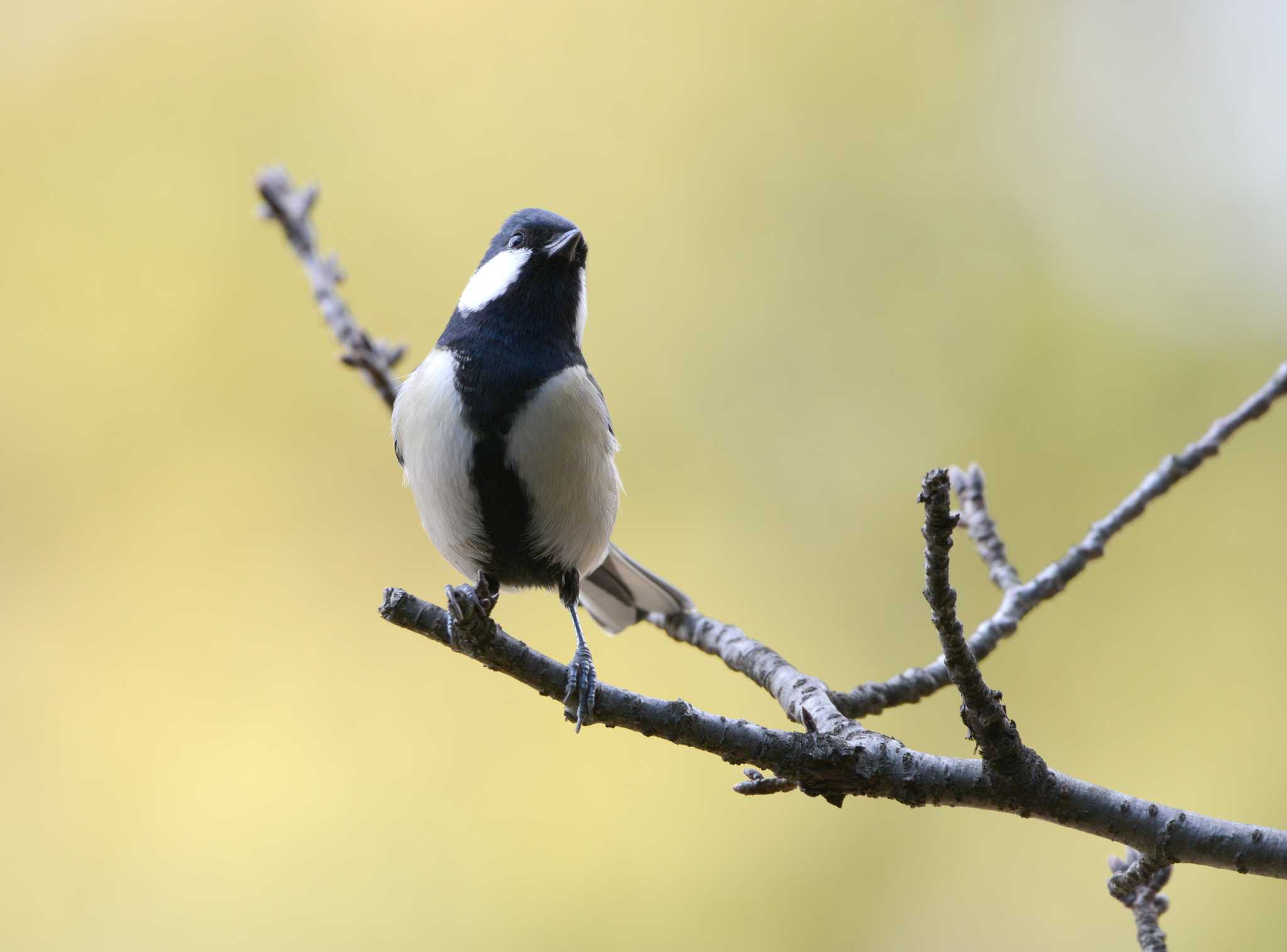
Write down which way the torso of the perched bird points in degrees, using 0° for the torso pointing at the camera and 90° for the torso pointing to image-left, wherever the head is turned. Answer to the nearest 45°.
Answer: approximately 0°

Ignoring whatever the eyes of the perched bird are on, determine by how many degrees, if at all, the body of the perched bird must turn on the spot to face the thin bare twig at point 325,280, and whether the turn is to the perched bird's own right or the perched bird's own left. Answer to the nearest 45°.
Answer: approximately 135° to the perched bird's own right

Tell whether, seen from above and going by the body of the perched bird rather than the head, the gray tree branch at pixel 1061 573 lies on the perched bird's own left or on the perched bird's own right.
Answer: on the perched bird's own left

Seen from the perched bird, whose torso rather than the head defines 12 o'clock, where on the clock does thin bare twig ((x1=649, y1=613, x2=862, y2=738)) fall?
The thin bare twig is roughly at 9 o'clock from the perched bird.

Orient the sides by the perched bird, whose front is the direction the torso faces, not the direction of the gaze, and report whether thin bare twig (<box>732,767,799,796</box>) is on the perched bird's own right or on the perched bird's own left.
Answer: on the perched bird's own left

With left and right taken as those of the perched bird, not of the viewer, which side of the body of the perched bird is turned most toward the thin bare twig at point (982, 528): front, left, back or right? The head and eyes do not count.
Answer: left
